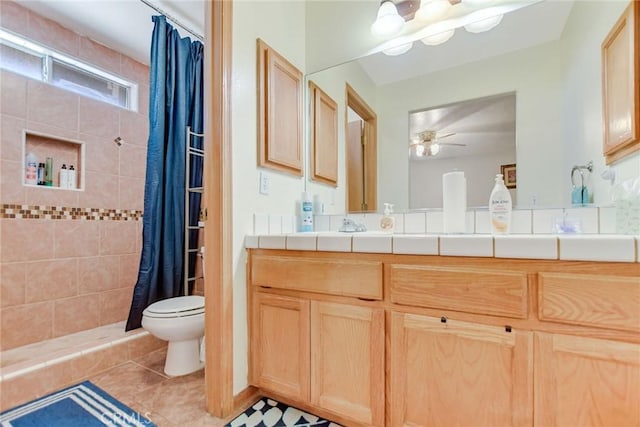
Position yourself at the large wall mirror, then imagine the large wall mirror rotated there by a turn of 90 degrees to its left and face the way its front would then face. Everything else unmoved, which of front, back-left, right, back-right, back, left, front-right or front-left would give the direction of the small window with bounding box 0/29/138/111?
back

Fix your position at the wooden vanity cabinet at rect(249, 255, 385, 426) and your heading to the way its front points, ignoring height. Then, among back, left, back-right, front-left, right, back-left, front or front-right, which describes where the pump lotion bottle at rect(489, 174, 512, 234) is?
back-left

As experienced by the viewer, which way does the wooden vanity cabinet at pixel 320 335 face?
facing the viewer and to the left of the viewer

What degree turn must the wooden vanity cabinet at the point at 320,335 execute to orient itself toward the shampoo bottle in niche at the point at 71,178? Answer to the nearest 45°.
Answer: approximately 90° to its right

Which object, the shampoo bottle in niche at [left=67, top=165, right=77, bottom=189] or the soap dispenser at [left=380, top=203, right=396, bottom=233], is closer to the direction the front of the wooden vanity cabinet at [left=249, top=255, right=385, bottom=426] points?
the shampoo bottle in niche

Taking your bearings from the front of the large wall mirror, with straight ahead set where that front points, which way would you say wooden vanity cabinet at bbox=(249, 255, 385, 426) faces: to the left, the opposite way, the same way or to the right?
the same way

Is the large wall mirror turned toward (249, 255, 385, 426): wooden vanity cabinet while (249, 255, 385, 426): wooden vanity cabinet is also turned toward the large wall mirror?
no

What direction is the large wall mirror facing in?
toward the camera

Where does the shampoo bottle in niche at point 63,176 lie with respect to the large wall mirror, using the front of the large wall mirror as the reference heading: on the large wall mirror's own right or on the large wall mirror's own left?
on the large wall mirror's own right

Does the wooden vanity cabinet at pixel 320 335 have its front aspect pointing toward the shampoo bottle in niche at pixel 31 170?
no

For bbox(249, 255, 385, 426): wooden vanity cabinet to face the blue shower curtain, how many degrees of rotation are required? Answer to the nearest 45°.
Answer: approximately 90° to its right

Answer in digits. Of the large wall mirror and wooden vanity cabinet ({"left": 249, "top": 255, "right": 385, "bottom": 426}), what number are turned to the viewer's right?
0

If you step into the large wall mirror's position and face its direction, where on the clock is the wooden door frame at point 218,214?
The wooden door frame is roughly at 2 o'clock from the large wall mirror.

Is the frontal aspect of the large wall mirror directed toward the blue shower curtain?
no

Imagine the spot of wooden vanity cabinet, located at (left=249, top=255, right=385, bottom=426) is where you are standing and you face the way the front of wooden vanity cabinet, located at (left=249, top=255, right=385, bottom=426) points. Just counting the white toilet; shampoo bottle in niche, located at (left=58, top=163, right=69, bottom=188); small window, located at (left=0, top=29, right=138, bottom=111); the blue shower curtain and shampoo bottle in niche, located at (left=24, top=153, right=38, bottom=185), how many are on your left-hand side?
0

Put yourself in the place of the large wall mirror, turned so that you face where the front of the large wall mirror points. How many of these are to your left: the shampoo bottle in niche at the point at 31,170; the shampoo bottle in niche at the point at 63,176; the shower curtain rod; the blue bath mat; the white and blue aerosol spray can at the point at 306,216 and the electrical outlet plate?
0

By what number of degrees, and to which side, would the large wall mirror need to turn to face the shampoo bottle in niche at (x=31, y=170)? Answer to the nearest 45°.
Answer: approximately 90° to its right

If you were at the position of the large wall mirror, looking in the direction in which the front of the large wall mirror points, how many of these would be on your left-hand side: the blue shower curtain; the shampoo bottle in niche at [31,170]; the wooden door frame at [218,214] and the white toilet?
0
